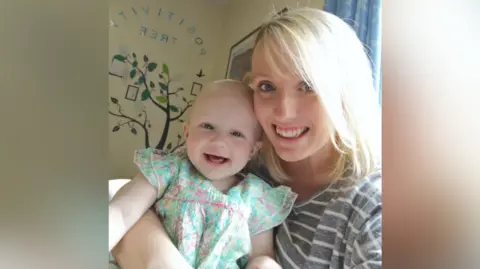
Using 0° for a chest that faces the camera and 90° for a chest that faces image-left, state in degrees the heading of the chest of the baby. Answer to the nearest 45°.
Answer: approximately 0°

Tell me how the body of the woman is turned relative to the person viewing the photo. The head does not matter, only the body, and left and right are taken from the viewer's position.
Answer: facing the viewer and to the left of the viewer
